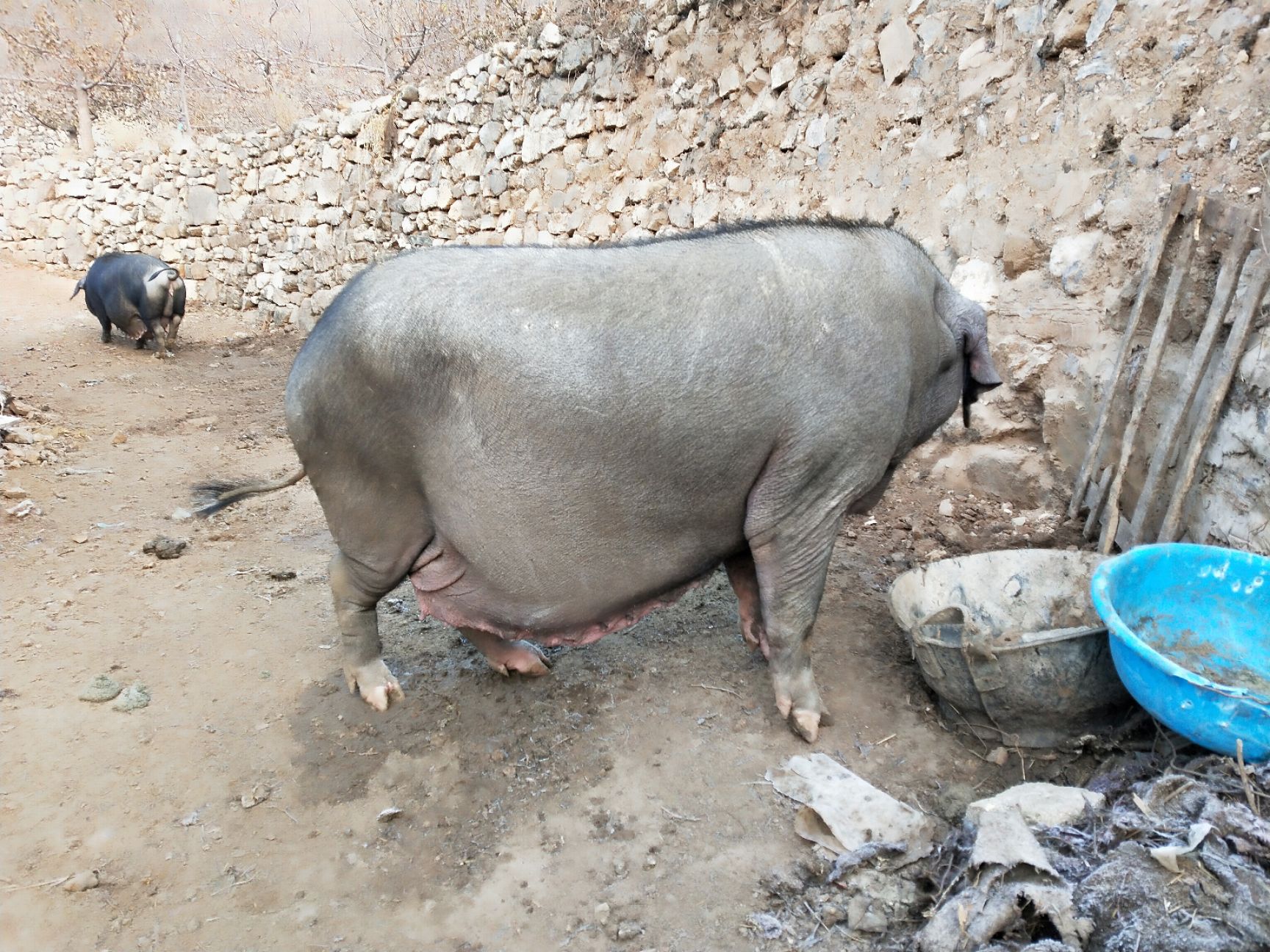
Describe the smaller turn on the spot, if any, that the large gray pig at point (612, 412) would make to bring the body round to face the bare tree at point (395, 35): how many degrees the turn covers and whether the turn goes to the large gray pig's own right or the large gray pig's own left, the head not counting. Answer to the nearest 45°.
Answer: approximately 90° to the large gray pig's own left

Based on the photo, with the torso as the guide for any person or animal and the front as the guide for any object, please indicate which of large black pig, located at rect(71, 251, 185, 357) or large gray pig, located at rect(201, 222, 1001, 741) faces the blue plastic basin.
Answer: large gray pig, located at rect(201, 222, 1001, 741)

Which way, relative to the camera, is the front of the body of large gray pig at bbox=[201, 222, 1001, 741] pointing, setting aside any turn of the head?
to the viewer's right

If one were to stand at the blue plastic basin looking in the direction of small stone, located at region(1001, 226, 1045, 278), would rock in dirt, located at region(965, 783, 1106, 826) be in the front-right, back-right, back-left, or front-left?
back-left

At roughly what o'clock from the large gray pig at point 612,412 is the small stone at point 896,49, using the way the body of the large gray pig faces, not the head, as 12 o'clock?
The small stone is roughly at 10 o'clock from the large gray pig.

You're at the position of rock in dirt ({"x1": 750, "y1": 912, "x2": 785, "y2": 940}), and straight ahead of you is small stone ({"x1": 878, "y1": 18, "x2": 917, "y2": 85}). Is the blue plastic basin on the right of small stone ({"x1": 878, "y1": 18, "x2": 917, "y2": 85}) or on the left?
right
